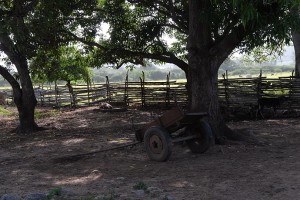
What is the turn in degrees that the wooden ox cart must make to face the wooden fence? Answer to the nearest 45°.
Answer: approximately 45° to its right

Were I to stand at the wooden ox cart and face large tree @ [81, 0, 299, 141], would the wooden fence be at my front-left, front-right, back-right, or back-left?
front-left

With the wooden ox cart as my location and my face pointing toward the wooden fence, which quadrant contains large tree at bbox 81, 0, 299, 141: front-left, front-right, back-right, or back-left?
front-right

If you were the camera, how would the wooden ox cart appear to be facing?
facing away from the viewer and to the left of the viewer
